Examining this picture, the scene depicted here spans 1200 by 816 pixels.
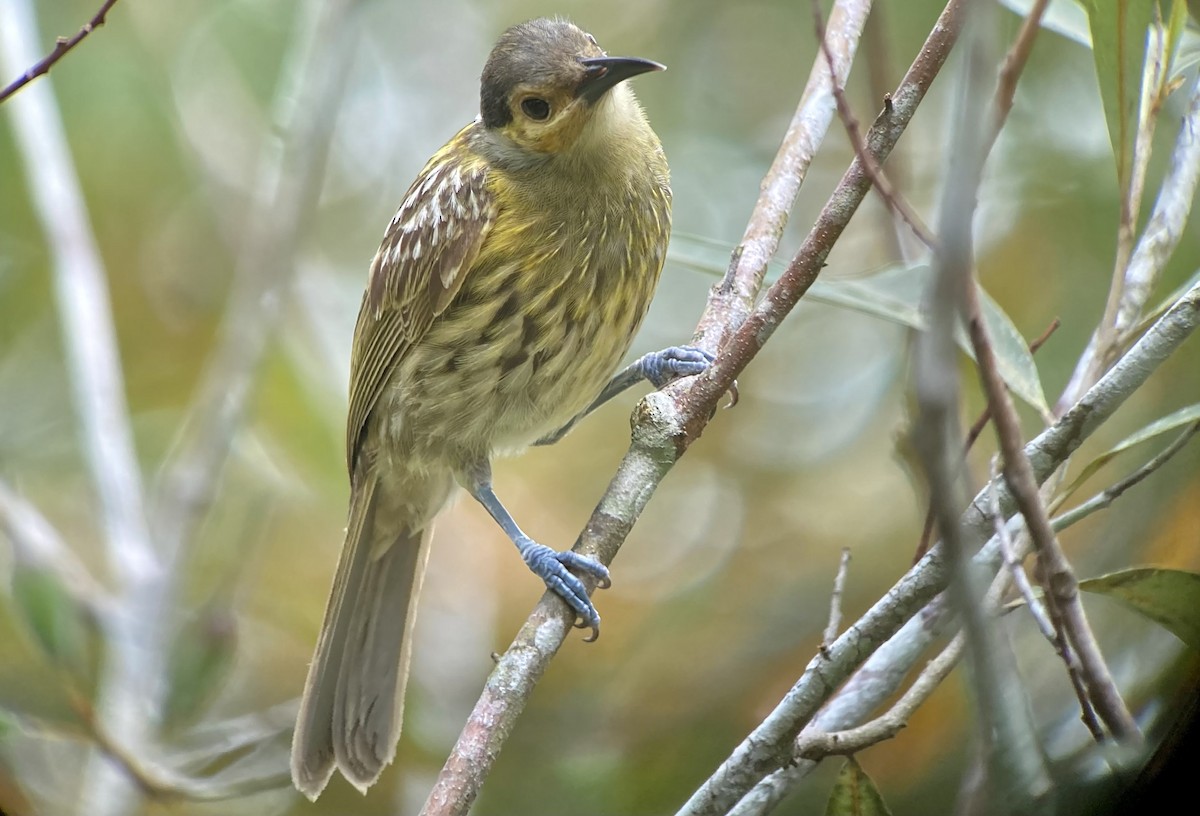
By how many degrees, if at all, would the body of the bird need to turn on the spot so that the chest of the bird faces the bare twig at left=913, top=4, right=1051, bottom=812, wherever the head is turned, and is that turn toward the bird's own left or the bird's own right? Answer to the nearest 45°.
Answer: approximately 45° to the bird's own right

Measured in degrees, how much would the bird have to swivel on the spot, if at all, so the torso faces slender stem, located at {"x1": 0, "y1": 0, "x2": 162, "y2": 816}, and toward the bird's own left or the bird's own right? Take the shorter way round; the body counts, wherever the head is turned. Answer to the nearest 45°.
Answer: approximately 135° to the bird's own right

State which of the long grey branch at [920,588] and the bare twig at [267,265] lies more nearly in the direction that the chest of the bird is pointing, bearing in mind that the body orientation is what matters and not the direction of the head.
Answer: the long grey branch

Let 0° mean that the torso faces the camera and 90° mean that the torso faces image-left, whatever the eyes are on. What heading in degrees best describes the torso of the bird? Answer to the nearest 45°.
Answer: approximately 315°

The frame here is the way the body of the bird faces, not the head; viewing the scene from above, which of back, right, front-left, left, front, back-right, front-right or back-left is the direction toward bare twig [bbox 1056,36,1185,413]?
front

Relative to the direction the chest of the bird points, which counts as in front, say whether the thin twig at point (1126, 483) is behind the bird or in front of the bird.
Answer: in front

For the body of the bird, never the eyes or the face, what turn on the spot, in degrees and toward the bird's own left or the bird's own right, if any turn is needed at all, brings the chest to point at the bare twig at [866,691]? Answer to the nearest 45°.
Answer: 0° — it already faces it

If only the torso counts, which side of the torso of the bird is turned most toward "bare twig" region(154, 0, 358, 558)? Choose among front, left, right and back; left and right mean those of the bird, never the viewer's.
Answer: back

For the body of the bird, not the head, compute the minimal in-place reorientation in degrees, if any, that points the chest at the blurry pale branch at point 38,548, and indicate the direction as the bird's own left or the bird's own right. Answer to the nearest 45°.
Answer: approximately 135° to the bird's own right

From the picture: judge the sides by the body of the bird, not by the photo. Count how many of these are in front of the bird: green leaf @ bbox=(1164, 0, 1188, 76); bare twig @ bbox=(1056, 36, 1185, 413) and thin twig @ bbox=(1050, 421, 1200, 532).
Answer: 3

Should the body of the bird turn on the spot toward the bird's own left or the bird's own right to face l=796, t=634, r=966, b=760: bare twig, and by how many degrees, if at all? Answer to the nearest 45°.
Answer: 0° — it already faces it
